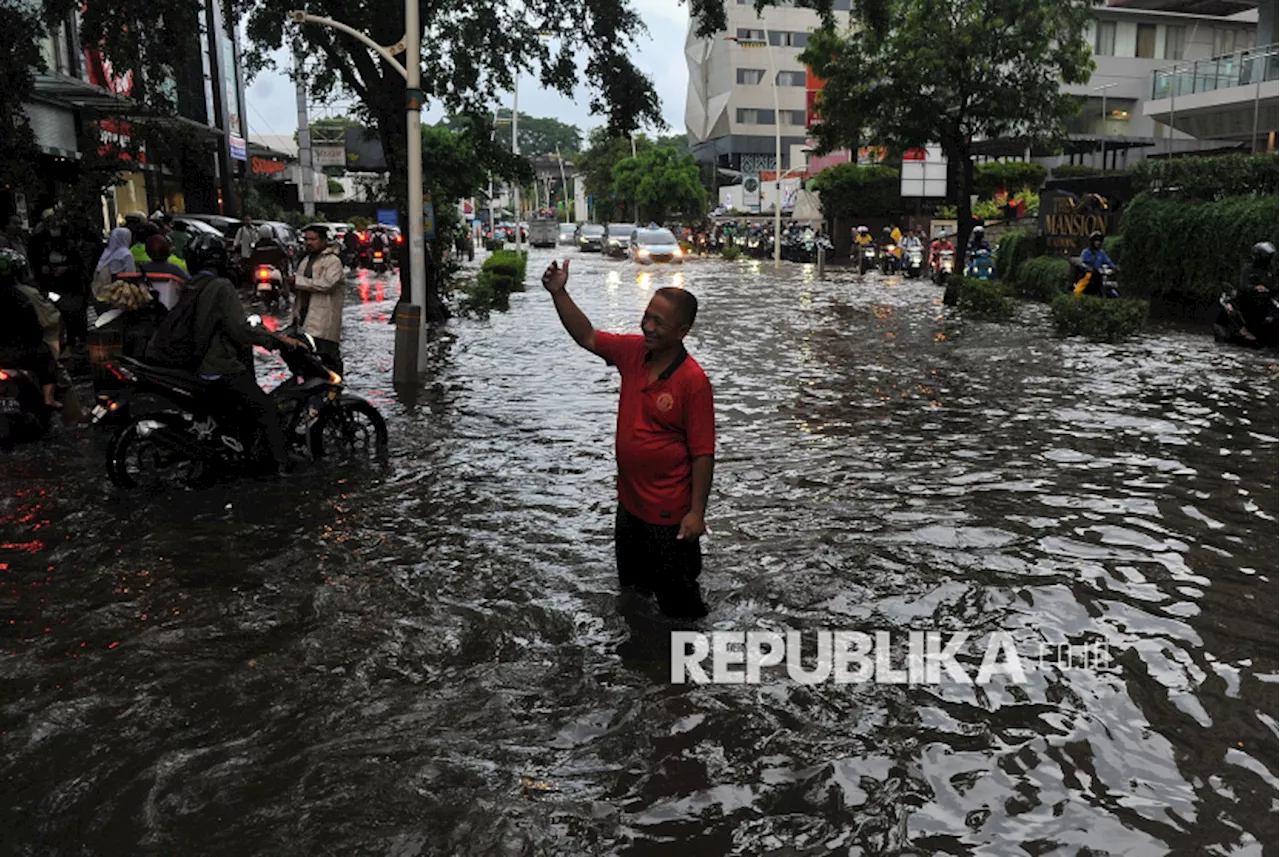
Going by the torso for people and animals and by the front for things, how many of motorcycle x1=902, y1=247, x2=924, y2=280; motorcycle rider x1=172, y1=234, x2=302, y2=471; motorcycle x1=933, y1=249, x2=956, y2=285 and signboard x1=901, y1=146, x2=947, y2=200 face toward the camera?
3

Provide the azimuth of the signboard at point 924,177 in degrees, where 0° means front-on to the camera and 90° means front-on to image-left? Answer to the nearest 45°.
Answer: approximately 0°

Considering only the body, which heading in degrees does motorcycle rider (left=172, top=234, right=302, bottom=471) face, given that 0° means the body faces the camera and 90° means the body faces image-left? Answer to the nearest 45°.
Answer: approximately 270°

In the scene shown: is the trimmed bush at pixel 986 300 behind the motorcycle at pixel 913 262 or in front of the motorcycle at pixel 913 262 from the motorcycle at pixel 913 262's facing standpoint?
in front

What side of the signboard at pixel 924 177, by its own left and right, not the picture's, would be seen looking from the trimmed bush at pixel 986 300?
front

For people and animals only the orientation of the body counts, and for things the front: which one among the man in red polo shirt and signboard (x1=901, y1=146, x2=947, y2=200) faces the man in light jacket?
the signboard

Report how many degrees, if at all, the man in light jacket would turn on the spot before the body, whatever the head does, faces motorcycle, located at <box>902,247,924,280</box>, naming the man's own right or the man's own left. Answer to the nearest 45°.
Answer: approximately 180°

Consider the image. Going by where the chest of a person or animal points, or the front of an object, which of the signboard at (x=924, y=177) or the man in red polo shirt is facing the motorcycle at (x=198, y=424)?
the signboard

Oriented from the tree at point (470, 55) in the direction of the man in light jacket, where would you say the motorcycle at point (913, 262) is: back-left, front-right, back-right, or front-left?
back-left

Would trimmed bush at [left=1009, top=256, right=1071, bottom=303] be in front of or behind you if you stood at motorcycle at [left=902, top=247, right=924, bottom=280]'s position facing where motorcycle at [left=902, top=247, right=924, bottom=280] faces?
in front
